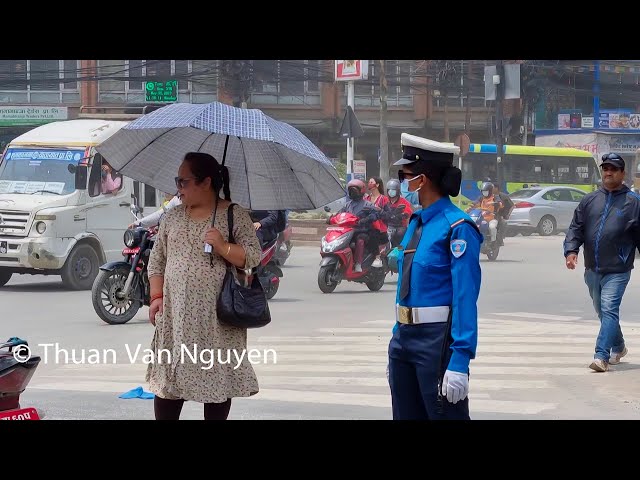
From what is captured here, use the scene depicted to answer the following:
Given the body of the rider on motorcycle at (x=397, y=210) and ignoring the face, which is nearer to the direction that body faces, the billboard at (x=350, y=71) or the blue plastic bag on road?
the blue plastic bag on road

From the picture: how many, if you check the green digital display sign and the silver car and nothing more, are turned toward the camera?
1
